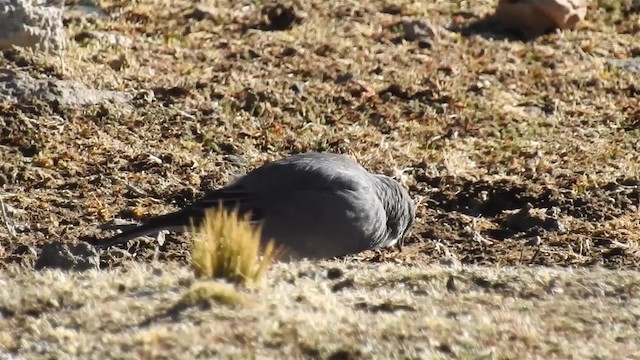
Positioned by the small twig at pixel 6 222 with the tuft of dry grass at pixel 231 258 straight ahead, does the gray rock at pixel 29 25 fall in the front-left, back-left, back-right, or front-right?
back-left

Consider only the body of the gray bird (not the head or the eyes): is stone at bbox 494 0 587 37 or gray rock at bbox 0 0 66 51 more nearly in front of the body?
the stone

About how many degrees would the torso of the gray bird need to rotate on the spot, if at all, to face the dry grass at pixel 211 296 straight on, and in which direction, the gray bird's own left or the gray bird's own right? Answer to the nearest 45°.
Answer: approximately 90° to the gray bird's own right

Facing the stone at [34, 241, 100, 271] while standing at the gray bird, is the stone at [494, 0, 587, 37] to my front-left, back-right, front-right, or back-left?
back-right

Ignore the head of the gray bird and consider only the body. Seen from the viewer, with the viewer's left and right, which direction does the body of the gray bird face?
facing to the right of the viewer

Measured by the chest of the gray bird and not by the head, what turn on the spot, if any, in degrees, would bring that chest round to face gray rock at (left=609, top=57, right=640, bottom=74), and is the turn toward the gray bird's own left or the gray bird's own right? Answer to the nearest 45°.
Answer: approximately 45° to the gray bird's own left

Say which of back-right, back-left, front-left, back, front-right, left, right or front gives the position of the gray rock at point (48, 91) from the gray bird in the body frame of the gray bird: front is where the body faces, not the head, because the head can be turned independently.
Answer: back-left

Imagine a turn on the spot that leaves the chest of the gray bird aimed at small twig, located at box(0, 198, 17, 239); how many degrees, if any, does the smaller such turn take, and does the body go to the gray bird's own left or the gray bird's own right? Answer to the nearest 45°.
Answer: approximately 180°

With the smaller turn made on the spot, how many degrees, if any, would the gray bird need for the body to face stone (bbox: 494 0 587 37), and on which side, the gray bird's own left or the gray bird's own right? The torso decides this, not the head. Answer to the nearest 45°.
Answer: approximately 45° to the gray bird's own left
